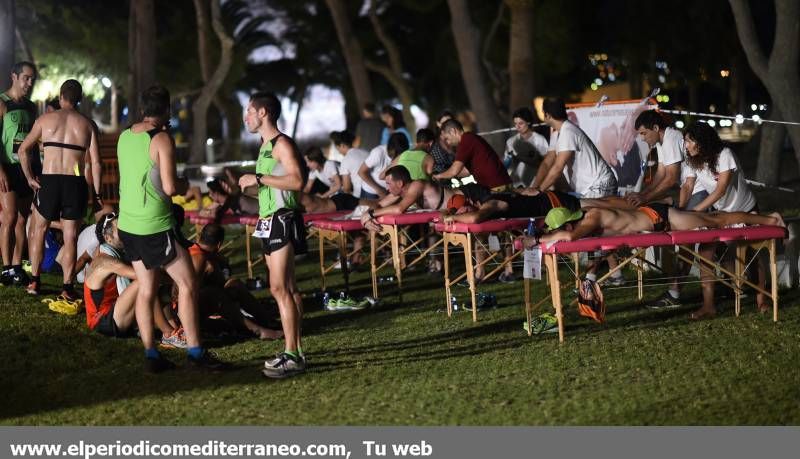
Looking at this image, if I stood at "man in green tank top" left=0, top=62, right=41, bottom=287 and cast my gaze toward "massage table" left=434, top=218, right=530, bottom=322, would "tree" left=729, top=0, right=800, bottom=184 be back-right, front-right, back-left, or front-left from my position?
front-left

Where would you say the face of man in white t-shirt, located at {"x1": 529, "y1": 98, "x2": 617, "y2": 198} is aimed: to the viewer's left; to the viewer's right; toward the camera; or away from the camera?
to the viewer's left

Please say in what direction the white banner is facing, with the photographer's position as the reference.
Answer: facing the viewer

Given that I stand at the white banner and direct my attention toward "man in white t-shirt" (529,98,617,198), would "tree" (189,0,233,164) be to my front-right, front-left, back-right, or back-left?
back-right

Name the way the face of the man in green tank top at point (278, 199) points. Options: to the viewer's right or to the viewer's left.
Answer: to the viewer's left

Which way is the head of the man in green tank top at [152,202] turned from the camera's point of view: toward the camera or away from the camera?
away from the camera

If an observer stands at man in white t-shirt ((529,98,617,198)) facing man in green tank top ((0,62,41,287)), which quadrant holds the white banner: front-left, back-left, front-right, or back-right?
back-right

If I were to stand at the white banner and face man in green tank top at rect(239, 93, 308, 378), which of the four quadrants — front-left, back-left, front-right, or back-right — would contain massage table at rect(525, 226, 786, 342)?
front-left

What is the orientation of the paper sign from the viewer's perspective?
toward the camera

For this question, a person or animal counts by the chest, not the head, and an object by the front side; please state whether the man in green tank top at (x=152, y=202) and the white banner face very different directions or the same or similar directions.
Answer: very different directions

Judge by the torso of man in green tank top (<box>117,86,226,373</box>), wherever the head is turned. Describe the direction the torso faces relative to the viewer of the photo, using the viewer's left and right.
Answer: facing away from the viewer and to the right of the viewer

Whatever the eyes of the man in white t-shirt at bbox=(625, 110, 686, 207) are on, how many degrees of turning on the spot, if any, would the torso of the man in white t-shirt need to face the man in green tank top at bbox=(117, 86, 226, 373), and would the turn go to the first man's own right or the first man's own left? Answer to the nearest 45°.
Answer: approximately 45° to the first man's own left

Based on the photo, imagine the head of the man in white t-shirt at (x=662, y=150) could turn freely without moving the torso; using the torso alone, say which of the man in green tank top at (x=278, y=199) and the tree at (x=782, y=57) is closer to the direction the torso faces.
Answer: the man in green tank top

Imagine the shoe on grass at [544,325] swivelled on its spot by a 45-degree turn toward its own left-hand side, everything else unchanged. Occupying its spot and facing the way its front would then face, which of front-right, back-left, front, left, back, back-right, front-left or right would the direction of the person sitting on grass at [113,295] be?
front-right
